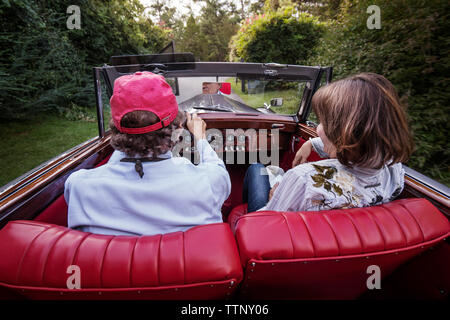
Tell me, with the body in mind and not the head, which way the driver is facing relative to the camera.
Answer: away from the camera

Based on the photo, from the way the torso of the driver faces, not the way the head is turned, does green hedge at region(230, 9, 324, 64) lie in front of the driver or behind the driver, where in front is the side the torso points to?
in front

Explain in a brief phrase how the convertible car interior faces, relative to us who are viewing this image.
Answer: facing away from the viewer

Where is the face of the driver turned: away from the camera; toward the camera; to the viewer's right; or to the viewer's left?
away from the camera

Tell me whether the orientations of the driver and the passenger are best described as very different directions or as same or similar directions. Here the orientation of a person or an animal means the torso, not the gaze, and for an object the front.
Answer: same or similar directions

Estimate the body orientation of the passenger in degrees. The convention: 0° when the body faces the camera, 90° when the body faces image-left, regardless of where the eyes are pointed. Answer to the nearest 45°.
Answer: approximately 135°
